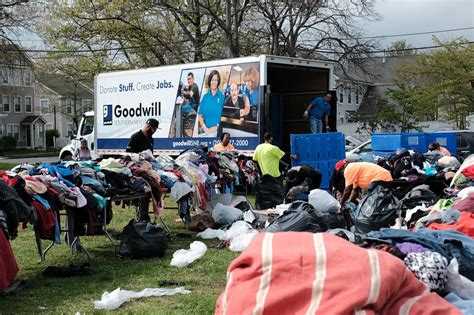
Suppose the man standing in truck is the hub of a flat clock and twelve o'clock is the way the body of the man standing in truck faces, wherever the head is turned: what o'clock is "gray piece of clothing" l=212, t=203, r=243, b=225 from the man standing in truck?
The gray piece of clothing is roughly at 2 o'clock from the man standing in truck.

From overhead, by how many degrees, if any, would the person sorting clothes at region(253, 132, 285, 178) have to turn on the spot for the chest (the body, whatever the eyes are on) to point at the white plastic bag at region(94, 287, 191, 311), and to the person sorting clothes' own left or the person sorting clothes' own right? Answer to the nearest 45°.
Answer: approximately 180°

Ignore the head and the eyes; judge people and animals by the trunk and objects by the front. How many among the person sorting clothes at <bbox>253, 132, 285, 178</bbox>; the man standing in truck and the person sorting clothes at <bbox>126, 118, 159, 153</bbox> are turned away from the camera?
1

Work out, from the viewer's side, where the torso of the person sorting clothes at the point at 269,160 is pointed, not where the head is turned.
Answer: away from the camera

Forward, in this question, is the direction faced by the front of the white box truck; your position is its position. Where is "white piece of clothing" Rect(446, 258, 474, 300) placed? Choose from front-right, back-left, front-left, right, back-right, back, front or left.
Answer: back-left

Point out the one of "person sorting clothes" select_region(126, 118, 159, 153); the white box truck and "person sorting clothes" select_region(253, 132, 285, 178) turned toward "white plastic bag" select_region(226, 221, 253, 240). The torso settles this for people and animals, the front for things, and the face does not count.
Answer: "person sorting clothes" select_region(126, 118, 159, 153)

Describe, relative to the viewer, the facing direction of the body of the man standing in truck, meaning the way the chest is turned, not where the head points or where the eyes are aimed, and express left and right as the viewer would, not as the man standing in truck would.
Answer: facing the viewer and to the right of the viewer

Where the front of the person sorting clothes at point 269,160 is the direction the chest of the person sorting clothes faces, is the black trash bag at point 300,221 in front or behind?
behind

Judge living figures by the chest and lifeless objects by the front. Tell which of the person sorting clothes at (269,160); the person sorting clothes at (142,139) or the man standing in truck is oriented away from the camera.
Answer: the person sorting clothes at (269,160)

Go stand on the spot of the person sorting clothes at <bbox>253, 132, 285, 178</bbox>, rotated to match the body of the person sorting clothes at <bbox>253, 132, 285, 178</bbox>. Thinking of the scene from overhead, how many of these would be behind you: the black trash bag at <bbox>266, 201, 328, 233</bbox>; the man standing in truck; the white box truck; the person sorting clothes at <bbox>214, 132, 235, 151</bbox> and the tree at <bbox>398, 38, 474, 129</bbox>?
1

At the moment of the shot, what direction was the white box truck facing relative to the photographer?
facing away from the viewer and to the left of the viewer

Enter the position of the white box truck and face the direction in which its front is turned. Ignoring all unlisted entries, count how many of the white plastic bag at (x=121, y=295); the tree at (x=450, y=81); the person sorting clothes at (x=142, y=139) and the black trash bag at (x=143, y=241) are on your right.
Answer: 1
